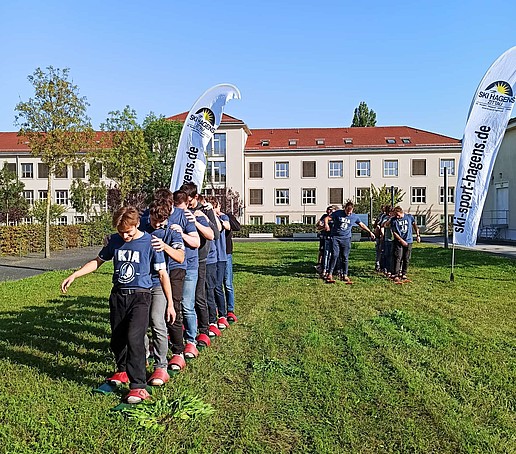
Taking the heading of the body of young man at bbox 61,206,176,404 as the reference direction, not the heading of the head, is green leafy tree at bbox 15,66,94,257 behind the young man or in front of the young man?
behind

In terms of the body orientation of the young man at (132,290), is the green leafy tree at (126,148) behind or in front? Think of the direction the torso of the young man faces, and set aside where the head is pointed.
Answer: behind

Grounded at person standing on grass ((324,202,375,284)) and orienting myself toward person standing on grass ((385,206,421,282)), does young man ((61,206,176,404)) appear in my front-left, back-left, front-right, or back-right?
back-right

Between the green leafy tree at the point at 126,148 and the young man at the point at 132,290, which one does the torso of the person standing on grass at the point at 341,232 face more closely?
the young man

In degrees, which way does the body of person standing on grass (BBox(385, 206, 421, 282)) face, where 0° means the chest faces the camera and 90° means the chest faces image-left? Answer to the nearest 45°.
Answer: approximately 0°

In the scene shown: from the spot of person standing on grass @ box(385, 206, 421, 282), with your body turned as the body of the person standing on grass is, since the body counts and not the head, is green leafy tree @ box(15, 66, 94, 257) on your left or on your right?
on your right

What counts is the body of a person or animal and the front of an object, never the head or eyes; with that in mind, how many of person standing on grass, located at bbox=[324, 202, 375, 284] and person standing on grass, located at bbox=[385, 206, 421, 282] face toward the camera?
2

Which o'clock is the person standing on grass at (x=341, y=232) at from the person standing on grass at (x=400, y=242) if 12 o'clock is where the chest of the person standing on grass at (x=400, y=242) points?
the person standing on grass at (x=341, y=232) is roughly at 2 o'clock from the person standing on grass at (x=400, y=242).

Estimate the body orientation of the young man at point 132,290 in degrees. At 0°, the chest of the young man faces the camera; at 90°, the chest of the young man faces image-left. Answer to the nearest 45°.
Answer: approximately 0°

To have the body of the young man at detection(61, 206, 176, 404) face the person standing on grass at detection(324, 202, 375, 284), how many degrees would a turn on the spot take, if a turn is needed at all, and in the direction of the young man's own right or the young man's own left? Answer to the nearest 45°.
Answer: approximately 135° to the young man's own left

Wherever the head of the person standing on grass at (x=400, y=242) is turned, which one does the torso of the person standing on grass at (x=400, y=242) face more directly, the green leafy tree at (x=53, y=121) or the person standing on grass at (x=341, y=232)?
the person standing on grass
